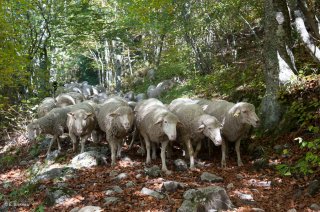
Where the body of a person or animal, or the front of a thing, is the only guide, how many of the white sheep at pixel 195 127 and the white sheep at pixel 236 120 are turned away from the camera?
0

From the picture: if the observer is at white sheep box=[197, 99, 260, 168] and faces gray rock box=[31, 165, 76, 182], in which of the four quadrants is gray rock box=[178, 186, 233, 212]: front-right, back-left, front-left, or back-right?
front-left

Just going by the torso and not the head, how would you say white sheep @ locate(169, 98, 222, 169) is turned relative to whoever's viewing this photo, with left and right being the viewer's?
facing the viewer and to the right of the viewer

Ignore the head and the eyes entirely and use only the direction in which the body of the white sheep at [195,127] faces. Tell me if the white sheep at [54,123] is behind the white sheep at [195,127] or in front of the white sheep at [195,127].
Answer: behind

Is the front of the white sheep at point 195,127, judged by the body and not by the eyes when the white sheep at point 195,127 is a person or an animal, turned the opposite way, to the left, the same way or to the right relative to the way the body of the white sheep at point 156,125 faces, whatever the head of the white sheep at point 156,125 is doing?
the same way

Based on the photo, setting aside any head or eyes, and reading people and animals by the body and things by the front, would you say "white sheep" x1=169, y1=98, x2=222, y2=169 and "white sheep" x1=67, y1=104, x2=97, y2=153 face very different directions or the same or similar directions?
same or similar directions

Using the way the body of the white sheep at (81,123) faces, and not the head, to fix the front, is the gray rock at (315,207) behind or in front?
in front

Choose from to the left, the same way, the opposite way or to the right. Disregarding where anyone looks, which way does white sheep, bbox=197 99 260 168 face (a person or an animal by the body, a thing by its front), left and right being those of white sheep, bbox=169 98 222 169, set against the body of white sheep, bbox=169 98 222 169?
the same way

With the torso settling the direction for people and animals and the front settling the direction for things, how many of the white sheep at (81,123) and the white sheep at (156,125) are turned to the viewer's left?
0

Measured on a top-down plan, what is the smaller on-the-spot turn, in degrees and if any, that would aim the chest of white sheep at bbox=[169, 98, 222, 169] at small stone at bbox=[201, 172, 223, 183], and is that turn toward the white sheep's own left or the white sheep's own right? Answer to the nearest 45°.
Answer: approximately 45° to the white sheep's own right

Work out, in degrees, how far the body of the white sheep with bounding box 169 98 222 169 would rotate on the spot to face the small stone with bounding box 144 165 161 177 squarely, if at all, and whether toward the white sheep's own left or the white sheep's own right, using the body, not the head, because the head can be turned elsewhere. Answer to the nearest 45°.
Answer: approximately 90° to the white sheep's own right

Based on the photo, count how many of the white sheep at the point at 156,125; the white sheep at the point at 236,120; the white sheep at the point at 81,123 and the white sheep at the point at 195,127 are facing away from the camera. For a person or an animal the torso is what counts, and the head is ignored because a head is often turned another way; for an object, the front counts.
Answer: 0

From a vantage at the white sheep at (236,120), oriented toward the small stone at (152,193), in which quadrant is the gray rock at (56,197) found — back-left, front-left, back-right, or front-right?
front-right

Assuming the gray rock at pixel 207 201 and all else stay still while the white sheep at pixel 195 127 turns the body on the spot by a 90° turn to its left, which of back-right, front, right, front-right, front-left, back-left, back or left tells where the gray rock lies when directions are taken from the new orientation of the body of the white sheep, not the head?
back-right

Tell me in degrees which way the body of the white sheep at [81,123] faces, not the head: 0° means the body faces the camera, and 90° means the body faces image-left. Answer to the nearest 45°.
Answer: approximately 0°

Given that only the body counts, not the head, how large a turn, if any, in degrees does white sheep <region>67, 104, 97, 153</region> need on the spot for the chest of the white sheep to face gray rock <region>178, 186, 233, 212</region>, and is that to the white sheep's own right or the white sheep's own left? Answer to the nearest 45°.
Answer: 0° — it already faces it

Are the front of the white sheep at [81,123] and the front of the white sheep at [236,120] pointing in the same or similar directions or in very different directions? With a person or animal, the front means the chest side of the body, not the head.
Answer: same or similar directions
